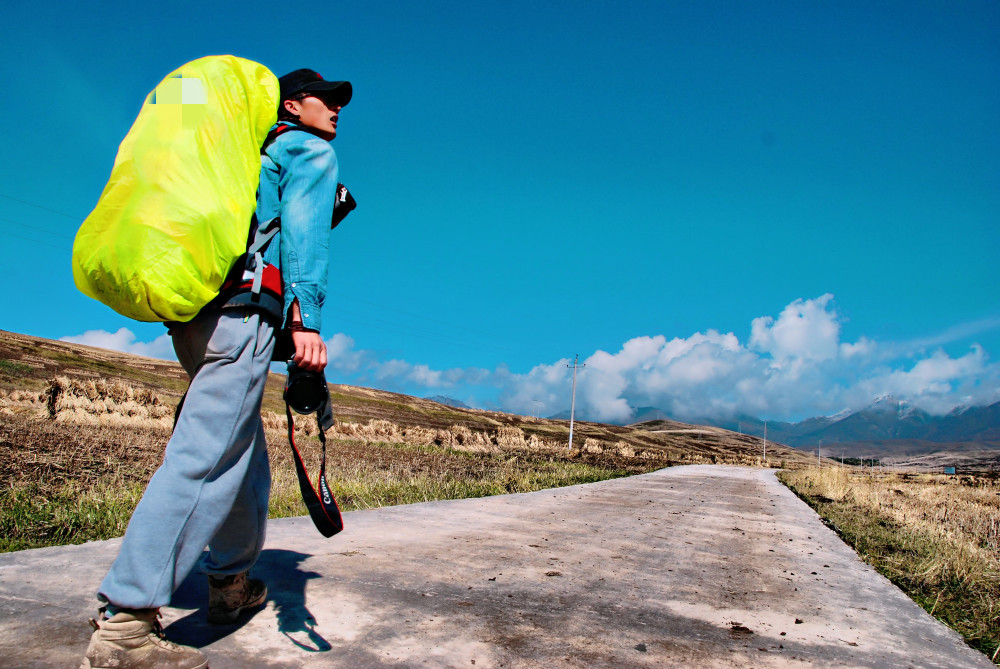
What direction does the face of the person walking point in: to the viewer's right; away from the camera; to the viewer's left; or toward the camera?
to the viewer's right

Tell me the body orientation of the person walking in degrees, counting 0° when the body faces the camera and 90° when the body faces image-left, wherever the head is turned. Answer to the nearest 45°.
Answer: approximately 270°
